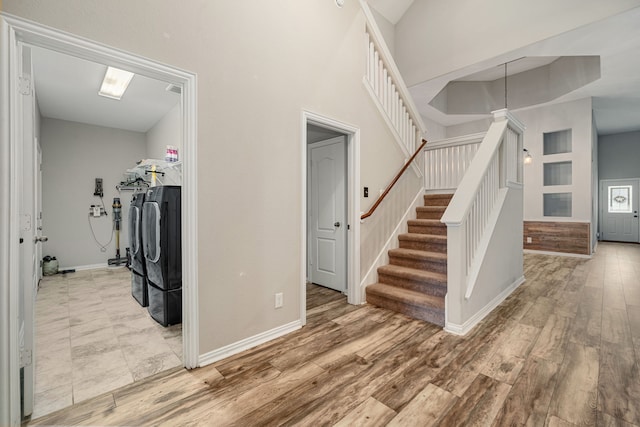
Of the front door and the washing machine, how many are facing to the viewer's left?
1

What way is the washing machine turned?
to the viewer's left

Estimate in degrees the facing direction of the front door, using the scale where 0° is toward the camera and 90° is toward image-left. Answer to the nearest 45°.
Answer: approximately 0°

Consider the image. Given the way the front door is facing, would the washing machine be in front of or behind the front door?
in front

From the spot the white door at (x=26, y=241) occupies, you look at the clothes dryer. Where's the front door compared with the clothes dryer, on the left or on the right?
right

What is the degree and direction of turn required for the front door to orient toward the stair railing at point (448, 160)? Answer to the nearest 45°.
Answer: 0° — it already faces it

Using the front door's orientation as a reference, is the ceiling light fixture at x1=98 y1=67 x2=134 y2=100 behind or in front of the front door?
in front

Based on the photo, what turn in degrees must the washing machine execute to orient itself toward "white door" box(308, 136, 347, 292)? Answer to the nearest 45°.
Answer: approximately 180°
